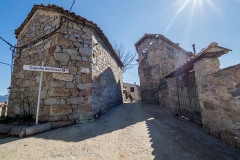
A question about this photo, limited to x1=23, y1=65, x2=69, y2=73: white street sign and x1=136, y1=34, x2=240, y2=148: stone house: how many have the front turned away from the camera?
0

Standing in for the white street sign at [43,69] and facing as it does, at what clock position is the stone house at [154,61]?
The stone house is roughly at 8 o'clock from the white street sign.

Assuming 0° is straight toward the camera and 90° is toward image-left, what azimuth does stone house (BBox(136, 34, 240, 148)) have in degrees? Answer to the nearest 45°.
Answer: approximately 45°

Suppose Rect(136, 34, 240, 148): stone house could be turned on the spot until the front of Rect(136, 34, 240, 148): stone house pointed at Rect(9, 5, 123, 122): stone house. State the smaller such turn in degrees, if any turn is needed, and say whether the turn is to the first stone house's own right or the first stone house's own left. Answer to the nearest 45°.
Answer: approximately 45° to the first stone house's own right

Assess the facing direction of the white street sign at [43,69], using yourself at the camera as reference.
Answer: facing the viewer

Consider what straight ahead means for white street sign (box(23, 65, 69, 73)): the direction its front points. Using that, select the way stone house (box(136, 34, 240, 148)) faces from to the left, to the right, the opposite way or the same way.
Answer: to the right

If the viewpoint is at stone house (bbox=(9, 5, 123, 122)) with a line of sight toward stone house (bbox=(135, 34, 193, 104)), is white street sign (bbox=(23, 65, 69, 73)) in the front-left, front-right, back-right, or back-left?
back-right
